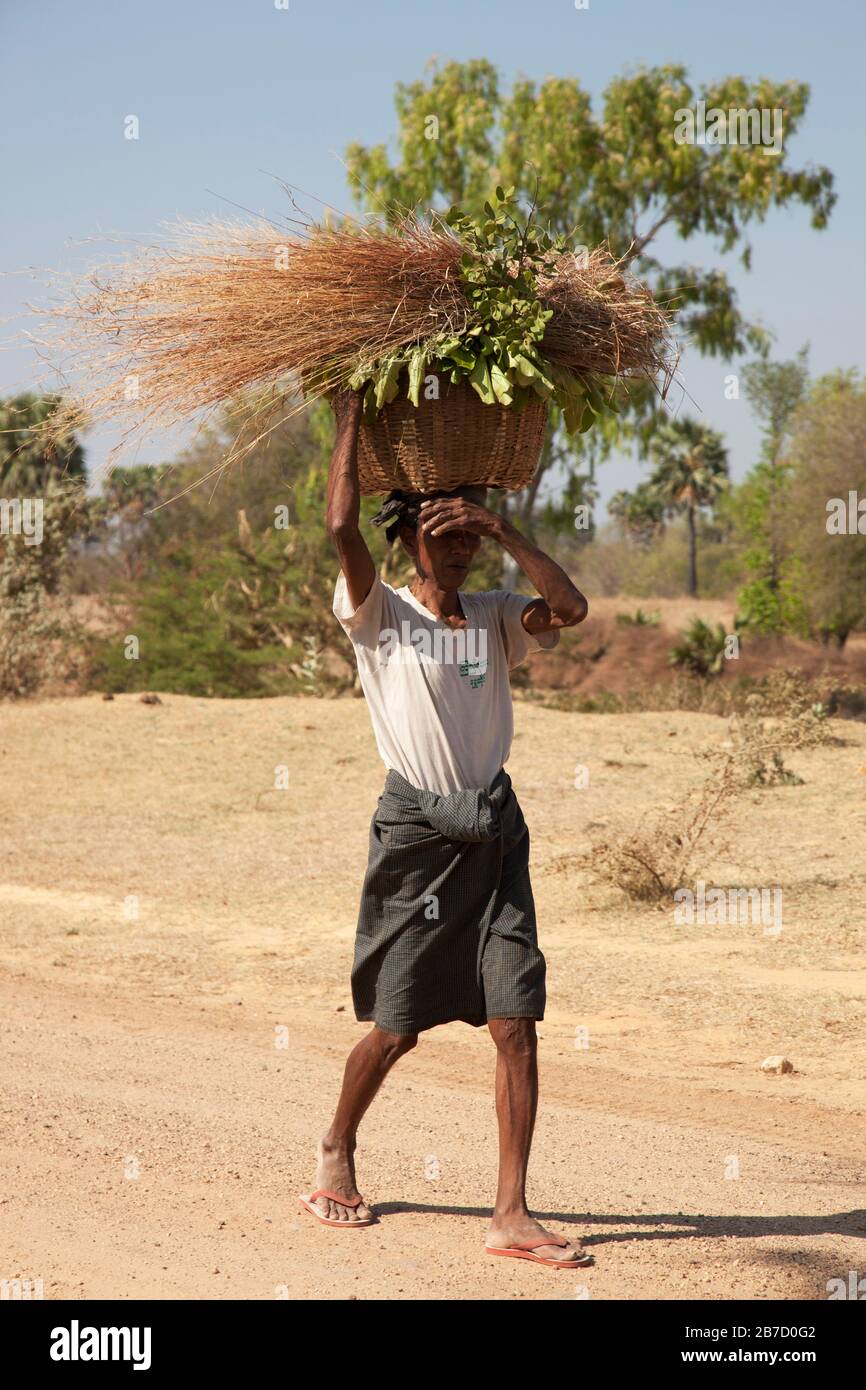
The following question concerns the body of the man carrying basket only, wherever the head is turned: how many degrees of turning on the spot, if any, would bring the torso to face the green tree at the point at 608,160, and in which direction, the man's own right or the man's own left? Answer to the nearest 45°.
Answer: approximately 135° to the man's own left

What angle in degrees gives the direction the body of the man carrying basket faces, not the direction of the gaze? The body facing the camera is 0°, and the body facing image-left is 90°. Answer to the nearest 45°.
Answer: approximately 315°
